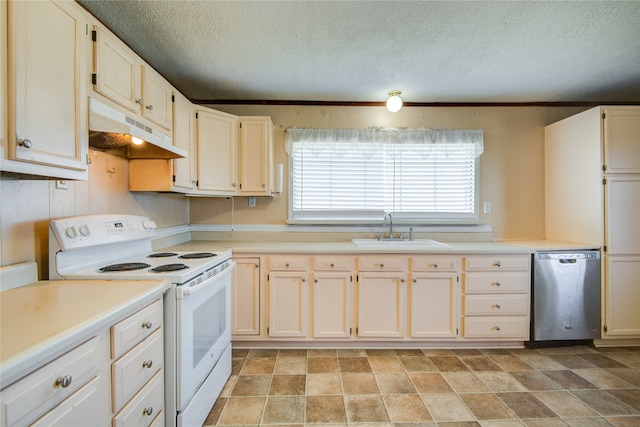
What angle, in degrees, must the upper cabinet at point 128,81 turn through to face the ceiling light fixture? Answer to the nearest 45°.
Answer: approximately 45° to its left

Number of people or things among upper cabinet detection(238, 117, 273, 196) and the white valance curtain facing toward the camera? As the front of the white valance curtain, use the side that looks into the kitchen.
2

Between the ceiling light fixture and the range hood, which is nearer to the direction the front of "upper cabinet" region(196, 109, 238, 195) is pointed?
the ceiling light fixture

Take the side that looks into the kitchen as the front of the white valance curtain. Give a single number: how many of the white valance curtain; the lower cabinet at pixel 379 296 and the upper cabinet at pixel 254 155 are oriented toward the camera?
3

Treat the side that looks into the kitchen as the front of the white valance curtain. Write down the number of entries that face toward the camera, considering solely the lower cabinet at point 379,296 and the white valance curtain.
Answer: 2

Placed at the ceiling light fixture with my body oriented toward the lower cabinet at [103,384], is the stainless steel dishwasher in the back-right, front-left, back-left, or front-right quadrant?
back-left

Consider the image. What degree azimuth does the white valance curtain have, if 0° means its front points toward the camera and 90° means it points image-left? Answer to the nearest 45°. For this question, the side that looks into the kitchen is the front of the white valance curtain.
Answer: approximately 0°
